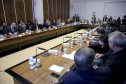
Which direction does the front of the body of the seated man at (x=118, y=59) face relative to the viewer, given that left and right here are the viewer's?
facing away from the viewer and to the left of the viewer

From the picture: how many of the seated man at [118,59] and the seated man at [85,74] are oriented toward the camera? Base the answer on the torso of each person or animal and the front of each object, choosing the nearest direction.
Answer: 0

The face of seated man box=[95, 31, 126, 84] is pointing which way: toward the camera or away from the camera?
away from the camera

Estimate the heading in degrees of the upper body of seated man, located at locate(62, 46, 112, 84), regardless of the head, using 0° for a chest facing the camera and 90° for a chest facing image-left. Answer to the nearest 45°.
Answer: approximately 180°

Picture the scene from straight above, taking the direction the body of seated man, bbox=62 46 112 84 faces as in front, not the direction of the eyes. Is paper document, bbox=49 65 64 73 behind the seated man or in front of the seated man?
in front
